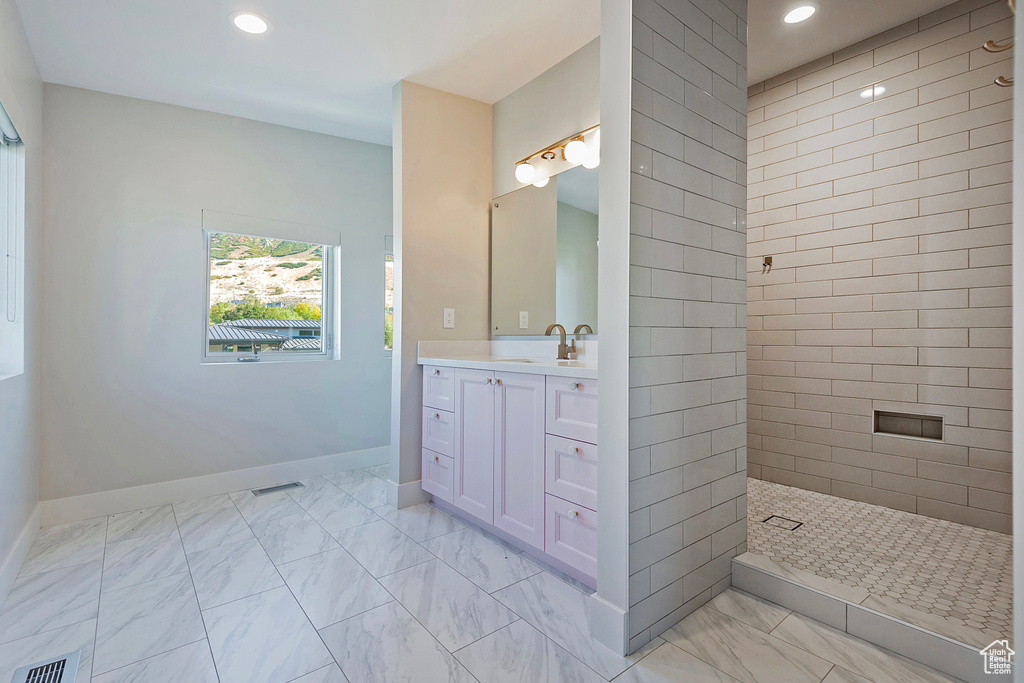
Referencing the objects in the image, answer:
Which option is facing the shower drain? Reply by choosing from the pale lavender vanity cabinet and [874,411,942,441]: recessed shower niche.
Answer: the recessed shower niche

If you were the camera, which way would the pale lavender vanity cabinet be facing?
facing the viewer and to the left of the viewer

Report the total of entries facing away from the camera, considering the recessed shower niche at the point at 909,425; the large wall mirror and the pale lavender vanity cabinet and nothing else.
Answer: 0

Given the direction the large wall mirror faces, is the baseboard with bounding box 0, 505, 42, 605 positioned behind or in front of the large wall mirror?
in front

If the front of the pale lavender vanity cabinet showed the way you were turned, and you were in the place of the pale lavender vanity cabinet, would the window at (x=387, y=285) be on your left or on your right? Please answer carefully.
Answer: on your right

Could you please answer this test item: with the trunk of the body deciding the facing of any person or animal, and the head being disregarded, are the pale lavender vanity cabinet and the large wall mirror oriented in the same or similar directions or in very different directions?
same or similar directions

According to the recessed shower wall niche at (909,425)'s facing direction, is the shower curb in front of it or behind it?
in front

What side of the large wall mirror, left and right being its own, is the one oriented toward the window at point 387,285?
right

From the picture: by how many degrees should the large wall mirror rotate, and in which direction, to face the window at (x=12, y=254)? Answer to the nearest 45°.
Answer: approximately 45° to its right

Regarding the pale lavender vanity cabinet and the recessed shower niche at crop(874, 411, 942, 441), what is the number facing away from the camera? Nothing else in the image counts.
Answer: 0
